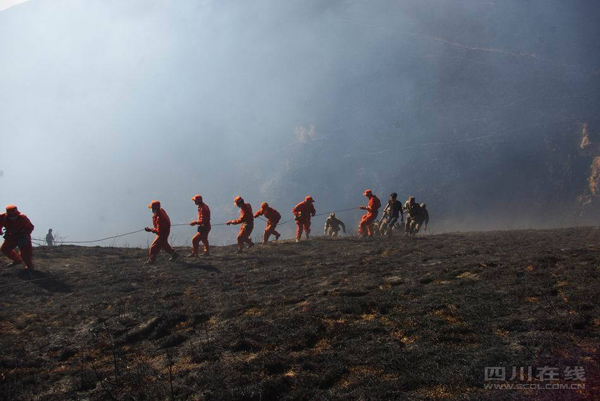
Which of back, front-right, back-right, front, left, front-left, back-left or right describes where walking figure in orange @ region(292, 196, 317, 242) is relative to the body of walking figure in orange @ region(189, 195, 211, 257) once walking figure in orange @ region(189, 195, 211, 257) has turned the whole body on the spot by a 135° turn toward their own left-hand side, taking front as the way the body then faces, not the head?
left

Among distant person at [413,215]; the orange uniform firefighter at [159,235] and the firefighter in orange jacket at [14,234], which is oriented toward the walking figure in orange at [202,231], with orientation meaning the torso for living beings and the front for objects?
the distant person

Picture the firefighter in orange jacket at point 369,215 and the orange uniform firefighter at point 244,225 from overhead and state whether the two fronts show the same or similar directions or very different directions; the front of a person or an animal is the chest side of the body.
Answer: same or similar directions

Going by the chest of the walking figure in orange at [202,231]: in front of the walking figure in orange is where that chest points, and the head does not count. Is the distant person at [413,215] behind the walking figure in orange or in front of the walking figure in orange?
behind

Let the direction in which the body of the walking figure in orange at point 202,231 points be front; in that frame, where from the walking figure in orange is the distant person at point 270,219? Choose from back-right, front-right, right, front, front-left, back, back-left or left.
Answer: back-right

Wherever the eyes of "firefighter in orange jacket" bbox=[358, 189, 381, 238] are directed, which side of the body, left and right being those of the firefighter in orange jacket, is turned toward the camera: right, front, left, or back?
left

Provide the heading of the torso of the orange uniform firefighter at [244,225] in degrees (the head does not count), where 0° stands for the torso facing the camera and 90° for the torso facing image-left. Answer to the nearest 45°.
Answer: approximately 90°

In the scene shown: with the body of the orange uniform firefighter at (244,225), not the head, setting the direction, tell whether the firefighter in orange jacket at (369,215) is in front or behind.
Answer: behind

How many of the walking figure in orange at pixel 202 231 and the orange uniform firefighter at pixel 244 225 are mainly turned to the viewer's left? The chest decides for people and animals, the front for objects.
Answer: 2

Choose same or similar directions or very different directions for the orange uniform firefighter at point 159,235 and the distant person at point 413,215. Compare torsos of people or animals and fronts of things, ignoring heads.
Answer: same or similar directions

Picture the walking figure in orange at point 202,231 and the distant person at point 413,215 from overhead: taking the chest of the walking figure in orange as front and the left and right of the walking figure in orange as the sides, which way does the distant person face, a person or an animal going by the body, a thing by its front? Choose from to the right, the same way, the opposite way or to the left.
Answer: the same way

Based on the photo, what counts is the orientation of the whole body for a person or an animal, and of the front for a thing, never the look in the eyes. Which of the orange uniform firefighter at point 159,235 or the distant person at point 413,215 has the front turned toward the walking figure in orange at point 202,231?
the distant person

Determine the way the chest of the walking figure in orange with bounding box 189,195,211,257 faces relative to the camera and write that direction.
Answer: to the viewer's left

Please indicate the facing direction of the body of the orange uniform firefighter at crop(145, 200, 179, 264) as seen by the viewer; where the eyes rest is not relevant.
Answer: to the viewer's left
